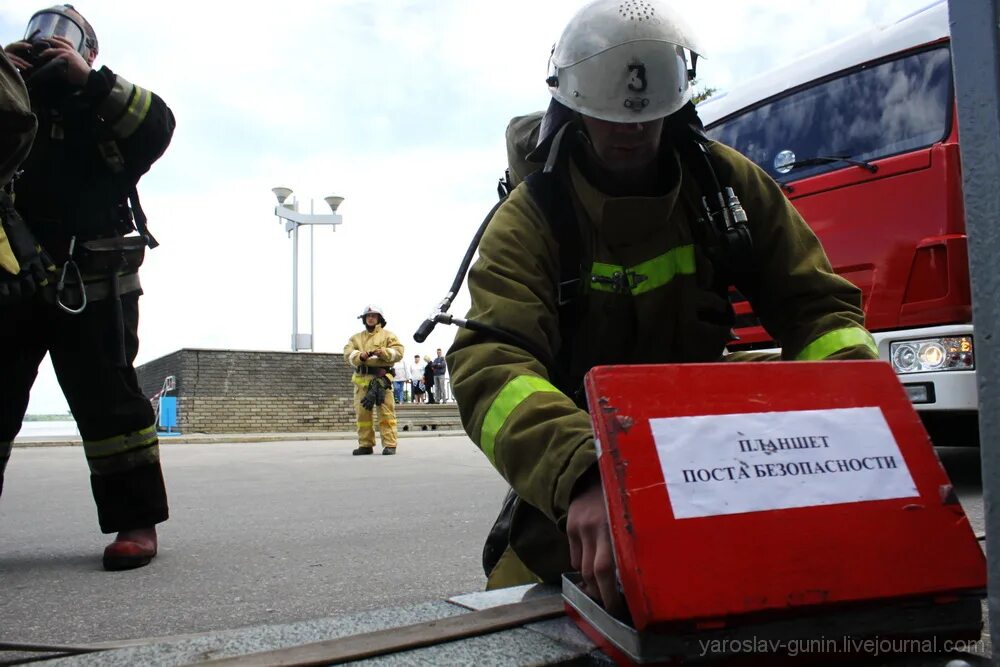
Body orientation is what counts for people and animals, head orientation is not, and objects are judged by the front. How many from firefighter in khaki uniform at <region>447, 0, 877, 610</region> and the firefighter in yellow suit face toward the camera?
2

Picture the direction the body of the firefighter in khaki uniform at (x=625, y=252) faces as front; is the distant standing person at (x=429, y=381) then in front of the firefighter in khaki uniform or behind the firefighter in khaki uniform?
behind

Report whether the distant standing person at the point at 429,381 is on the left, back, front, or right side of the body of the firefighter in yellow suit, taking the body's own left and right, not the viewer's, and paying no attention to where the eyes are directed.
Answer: back

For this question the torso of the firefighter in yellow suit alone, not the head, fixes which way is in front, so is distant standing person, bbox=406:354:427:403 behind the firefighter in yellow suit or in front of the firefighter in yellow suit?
behind

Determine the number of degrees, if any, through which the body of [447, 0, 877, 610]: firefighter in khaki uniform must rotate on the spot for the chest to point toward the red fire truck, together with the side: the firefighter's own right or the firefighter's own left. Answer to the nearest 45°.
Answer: approximately 135° to the firefighter's own left

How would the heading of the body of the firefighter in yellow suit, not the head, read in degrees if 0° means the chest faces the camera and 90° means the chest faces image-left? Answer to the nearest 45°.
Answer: approximately 0°

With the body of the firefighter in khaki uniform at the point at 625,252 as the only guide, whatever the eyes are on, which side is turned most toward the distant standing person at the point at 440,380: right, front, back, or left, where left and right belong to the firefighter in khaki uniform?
back
